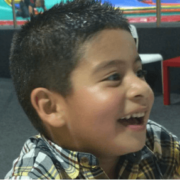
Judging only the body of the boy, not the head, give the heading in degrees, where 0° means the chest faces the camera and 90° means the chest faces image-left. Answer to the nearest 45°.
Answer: approximately 315°
